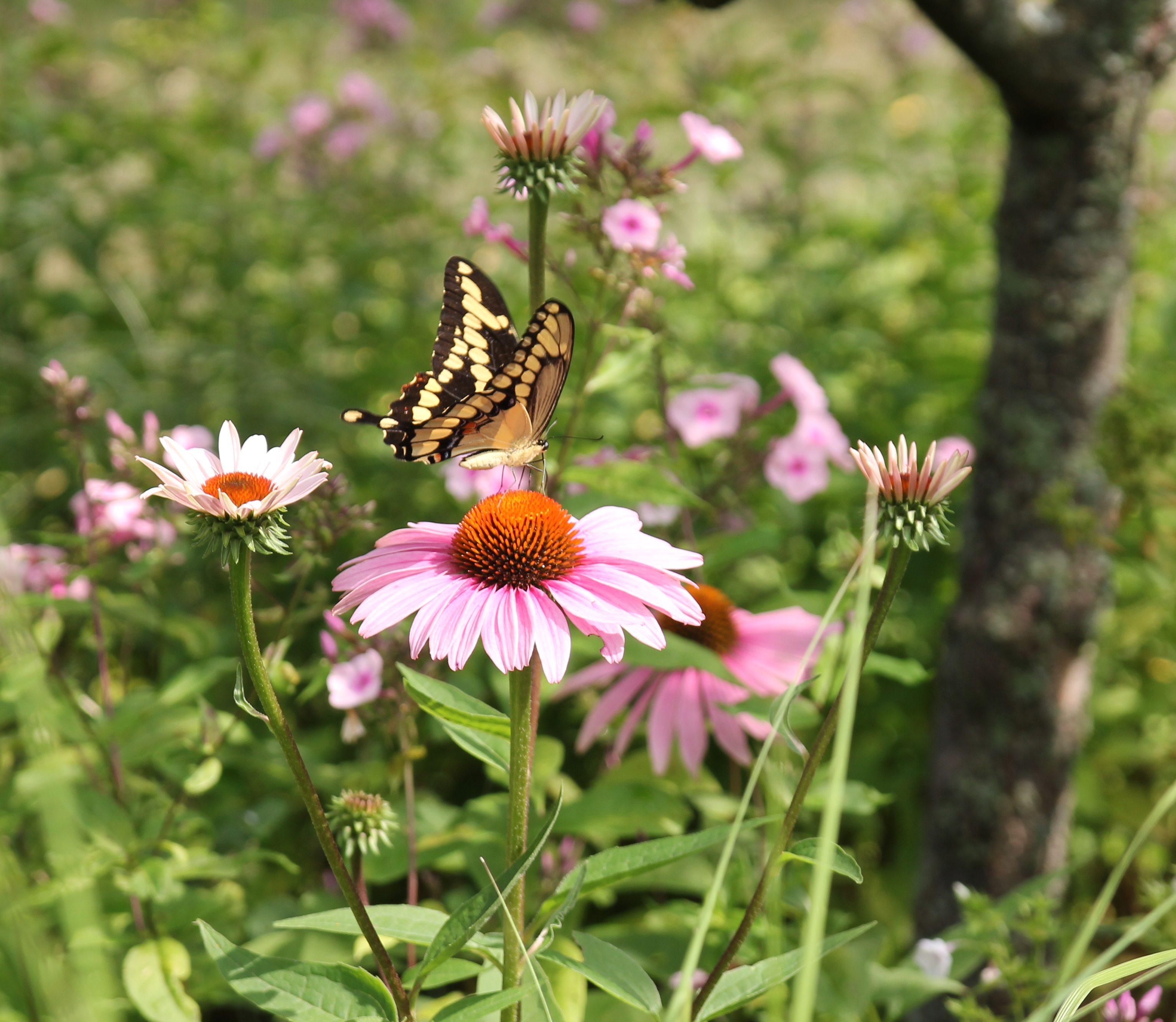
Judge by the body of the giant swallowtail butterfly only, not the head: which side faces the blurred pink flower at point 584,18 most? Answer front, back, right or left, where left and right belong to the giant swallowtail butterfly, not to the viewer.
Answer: left

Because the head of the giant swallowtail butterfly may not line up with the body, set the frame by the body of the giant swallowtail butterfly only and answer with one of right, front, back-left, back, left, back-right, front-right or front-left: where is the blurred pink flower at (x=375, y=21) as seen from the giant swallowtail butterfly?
left

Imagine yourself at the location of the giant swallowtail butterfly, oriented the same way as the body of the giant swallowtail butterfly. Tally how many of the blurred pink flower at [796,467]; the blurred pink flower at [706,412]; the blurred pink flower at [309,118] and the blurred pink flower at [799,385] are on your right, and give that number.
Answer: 0

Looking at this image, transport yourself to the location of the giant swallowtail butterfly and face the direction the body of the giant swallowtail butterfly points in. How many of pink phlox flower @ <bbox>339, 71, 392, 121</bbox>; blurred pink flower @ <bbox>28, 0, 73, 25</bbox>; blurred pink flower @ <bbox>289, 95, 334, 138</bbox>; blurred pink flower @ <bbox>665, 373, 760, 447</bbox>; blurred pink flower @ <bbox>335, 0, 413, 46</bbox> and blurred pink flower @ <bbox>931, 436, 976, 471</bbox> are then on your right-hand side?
0

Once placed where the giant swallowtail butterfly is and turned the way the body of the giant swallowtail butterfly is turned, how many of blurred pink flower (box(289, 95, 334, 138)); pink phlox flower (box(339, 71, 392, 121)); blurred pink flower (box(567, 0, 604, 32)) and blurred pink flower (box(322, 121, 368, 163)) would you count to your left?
4

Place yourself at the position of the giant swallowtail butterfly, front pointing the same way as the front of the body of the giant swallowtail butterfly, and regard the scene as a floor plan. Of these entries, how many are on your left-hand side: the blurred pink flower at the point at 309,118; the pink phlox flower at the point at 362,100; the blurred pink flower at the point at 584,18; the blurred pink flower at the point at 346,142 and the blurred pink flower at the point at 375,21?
5

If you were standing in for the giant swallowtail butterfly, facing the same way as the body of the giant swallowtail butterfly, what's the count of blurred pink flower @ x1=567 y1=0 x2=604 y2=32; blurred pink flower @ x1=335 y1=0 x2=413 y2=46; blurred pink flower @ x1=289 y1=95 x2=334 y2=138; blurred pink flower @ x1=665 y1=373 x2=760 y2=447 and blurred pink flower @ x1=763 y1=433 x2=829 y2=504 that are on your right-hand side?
0

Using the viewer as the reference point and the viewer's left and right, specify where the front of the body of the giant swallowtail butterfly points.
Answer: facing to the right of the viewer
